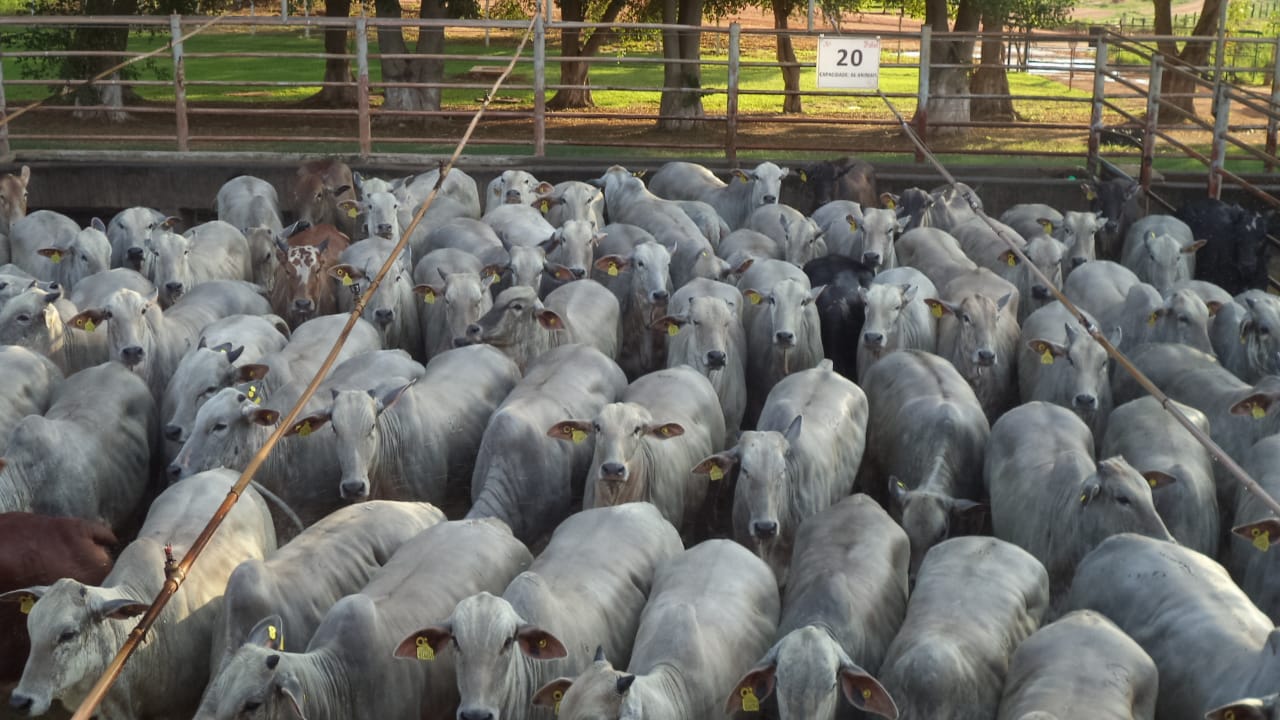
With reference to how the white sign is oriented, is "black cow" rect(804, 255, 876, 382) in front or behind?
in front

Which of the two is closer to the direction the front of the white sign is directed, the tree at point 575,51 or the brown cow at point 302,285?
the brown cow

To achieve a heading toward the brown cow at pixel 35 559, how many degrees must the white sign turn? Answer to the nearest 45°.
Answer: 0° — it already faces it

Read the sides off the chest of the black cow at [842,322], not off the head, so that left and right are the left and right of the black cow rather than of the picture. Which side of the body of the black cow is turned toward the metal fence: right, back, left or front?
back

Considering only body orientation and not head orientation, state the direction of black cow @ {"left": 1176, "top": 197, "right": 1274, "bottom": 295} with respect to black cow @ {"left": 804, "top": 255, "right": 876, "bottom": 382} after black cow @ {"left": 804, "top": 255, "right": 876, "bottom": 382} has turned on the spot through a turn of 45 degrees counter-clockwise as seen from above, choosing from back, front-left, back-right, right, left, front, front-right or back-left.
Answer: left

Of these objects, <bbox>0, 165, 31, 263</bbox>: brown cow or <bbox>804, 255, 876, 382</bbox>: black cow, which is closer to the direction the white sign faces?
the black cow

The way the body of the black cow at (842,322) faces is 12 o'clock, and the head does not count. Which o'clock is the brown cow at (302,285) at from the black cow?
The brown cow is roughly at 3 o'clock from the black cow.

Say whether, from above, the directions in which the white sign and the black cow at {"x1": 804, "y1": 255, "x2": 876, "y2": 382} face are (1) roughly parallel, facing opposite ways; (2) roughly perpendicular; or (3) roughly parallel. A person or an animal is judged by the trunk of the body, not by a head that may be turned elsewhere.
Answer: roughly parallel

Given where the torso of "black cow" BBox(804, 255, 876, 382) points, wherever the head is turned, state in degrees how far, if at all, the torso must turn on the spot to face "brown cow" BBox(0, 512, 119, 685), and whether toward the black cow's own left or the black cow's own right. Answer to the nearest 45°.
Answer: approximately 45° to the black cow's own right

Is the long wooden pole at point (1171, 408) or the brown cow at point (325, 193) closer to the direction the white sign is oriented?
the long wooden pole

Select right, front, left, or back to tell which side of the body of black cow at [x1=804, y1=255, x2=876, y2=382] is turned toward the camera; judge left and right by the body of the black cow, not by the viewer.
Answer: front

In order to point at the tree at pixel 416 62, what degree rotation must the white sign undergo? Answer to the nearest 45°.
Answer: approximately 135° to its right

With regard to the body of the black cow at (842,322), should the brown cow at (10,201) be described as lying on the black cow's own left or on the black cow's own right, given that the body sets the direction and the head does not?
on the black cow's own right

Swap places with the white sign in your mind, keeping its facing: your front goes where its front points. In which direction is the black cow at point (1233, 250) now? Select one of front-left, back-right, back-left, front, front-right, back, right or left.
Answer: front-left

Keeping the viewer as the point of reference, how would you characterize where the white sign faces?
facing the viewer
